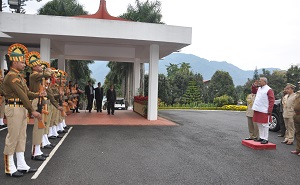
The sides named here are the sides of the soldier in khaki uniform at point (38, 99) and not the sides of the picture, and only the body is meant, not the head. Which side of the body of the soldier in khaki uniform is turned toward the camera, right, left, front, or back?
right

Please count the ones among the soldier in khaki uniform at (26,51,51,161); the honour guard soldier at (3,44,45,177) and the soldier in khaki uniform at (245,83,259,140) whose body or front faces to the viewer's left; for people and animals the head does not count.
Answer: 1

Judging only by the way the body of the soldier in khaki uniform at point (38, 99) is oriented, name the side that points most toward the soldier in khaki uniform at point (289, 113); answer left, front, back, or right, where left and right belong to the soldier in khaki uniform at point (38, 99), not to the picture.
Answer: front

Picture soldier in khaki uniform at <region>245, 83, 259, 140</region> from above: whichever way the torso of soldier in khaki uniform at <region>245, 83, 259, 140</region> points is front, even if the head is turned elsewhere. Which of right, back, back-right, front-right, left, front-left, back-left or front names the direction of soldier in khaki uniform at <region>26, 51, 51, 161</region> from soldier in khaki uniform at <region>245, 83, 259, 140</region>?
front-left

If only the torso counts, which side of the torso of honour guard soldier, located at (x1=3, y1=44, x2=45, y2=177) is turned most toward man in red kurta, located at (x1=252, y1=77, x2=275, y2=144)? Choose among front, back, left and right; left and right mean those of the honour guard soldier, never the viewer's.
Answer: front

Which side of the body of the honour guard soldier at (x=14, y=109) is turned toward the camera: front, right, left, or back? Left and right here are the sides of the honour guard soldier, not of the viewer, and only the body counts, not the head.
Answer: right

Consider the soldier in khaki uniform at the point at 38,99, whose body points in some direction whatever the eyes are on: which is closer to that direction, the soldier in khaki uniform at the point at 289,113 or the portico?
the soldier in khaki uniform

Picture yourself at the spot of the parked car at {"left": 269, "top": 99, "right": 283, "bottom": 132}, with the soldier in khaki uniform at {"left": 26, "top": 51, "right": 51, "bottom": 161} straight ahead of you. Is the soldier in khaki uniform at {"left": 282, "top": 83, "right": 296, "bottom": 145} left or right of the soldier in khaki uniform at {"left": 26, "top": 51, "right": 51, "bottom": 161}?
left

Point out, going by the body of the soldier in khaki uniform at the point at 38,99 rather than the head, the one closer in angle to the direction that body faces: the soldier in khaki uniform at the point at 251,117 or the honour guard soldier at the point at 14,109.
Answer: the soldier in khaki uniform

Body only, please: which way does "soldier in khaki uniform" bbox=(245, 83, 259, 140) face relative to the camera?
to the viewer's left

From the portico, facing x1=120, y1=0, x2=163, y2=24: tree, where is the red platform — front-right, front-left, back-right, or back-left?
back-right

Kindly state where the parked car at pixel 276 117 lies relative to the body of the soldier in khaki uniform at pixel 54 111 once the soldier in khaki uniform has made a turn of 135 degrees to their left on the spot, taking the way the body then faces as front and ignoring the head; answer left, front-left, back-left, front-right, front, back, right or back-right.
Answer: back-right

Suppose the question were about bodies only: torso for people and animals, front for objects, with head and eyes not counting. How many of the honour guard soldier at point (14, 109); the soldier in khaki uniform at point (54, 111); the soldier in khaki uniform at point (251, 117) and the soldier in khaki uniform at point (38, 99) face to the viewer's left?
1

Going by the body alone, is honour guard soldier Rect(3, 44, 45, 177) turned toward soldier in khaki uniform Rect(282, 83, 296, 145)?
yes

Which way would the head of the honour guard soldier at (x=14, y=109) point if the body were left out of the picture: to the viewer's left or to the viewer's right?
to the viewer's right

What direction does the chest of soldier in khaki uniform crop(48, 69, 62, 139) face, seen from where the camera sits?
to the viewer's right

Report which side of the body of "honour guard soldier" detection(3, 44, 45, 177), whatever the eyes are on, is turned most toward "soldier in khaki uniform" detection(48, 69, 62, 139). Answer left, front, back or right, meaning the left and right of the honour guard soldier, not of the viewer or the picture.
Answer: left
